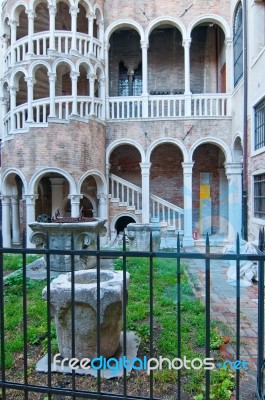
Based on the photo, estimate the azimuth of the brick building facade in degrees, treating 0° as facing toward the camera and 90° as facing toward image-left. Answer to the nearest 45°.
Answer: approximately 0°

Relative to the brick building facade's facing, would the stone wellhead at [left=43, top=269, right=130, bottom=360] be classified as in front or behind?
in front

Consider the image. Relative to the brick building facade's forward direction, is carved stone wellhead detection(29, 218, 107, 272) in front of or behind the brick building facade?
in front

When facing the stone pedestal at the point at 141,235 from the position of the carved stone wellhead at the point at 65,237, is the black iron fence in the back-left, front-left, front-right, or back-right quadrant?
back-right

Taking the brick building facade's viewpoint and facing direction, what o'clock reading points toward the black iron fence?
The black iron fence is roughly at 12 o'clock from the brick building facade.
